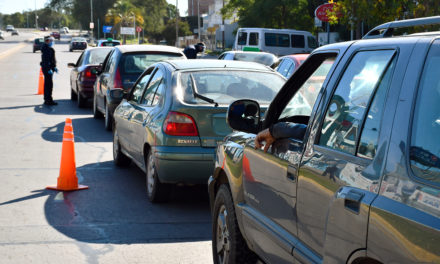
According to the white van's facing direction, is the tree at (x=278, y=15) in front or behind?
in front

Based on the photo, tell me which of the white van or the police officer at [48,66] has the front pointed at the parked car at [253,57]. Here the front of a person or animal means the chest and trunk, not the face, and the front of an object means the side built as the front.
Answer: the police officer

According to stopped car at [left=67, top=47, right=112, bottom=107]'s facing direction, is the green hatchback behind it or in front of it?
behind

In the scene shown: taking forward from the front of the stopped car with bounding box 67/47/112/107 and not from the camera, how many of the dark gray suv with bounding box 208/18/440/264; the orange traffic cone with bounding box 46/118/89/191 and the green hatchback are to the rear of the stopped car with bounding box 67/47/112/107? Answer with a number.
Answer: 3

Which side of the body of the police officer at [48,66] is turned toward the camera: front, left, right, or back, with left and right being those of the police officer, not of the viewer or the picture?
right

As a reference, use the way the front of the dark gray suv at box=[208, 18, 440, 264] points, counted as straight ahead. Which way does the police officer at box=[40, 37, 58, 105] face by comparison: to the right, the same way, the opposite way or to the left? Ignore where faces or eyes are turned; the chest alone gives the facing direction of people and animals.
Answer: to the right

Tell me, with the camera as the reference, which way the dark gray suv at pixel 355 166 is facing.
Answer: facing away from the viewer and to the left of the viewer

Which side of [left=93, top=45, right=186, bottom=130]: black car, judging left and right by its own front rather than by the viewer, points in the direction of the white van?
front

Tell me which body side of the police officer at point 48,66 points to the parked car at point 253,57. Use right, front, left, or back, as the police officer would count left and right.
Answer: front

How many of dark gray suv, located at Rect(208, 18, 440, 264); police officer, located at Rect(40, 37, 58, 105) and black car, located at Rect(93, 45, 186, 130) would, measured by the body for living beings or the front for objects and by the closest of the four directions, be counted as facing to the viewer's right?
1

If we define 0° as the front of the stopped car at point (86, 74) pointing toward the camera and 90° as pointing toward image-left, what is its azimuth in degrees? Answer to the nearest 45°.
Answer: approximately 180°

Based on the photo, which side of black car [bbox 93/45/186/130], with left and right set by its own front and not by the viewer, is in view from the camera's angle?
back

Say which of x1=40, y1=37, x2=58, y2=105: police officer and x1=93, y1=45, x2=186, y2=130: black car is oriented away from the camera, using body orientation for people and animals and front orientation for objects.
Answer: the black car

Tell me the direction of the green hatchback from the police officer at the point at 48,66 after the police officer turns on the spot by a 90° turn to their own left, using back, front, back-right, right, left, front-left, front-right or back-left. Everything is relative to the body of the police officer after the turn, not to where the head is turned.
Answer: back

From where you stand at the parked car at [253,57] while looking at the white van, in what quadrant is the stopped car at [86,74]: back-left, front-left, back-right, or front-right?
back-left

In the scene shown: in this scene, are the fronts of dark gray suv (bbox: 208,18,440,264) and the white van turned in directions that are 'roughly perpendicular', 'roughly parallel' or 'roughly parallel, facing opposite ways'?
roughly perpendicular

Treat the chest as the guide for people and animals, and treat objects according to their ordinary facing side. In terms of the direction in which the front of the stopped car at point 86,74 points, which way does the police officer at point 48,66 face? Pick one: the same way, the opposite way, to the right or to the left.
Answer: to the right
